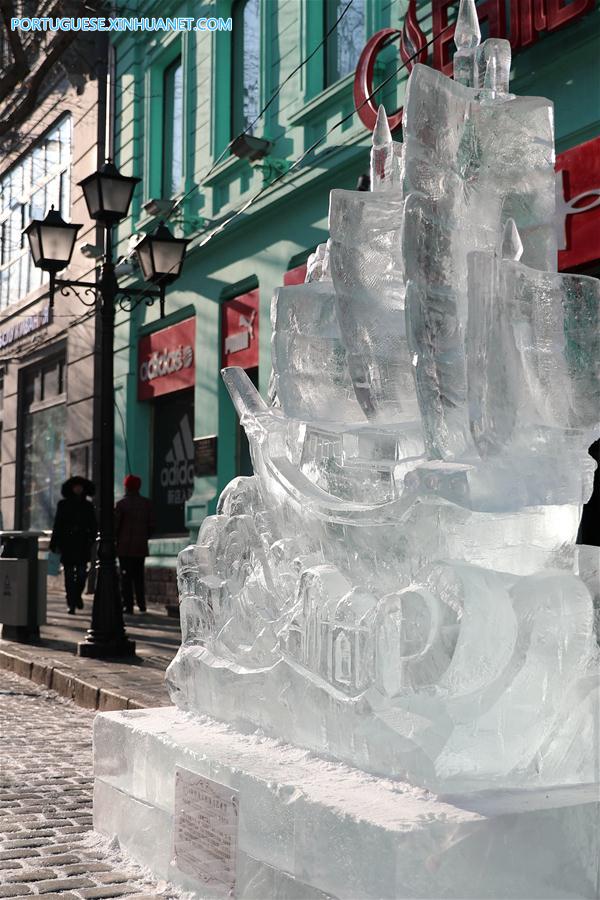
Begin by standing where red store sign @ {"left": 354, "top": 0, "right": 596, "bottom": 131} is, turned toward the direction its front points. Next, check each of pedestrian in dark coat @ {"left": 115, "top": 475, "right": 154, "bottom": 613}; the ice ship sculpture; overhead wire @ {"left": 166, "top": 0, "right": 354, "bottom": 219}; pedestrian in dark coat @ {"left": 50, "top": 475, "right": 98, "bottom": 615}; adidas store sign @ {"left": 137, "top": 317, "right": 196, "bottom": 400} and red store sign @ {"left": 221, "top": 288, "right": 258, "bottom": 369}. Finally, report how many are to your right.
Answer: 5

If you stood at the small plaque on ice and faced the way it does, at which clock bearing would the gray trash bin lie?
The gray trash bin is roughly at 4 o'clock from the small plaque on ice.

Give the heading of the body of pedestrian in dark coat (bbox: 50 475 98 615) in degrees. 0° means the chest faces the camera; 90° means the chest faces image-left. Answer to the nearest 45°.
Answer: approximately 0°

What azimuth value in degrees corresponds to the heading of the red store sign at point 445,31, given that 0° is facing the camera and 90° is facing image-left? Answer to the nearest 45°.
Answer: approximately 45°

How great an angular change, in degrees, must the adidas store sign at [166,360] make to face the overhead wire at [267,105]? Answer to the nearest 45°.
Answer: approximately 45° to its left
